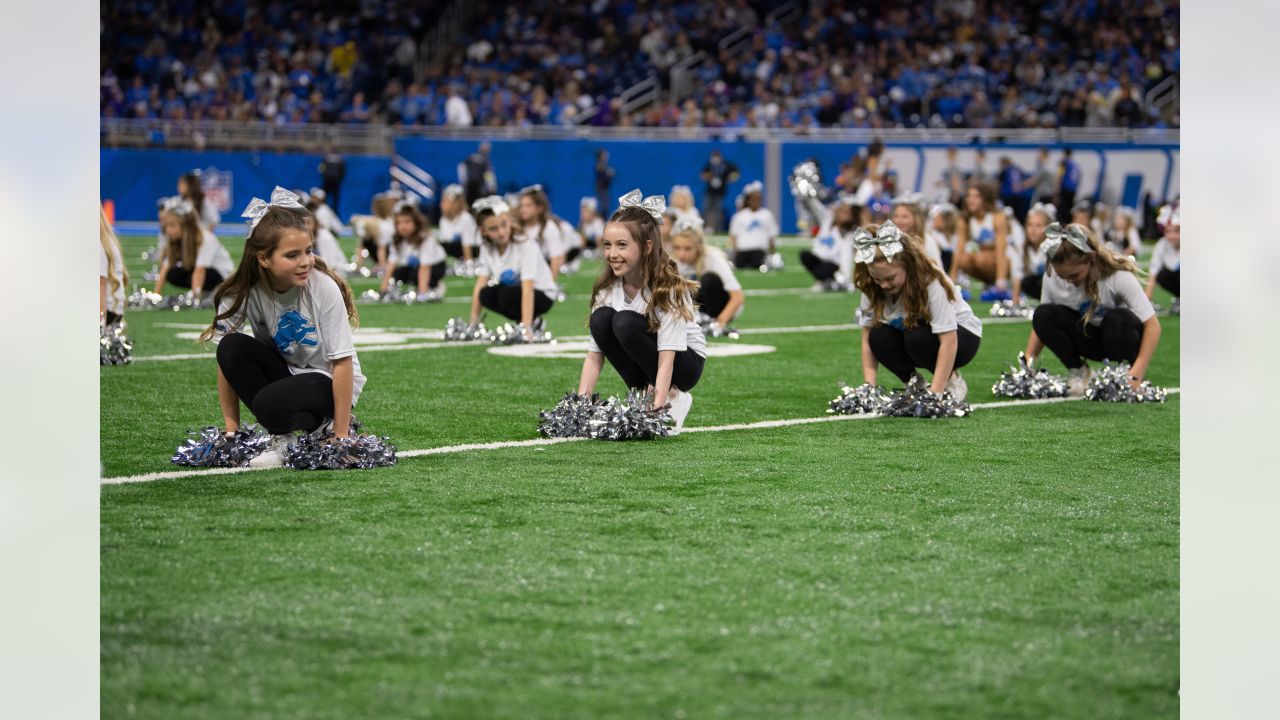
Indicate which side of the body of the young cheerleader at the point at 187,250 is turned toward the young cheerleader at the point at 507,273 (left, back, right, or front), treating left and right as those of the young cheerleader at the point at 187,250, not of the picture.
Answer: left

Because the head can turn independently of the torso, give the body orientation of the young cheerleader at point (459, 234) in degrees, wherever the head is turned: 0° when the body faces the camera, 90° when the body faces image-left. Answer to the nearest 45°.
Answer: approximately 45°

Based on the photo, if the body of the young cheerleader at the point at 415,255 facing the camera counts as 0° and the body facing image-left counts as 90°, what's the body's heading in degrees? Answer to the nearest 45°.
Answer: approximately 45°

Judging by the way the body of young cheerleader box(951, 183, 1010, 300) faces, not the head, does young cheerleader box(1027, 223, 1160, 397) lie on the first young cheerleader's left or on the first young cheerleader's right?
on the first young cheerleader's left

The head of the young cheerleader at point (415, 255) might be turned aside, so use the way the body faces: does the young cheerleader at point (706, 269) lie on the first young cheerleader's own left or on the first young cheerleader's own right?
on the first young cheerleader's own left

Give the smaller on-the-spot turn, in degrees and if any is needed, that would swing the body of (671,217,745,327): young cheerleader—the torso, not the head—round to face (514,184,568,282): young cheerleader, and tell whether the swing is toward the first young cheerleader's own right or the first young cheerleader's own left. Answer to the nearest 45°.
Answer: approximately 135° to the first young cheerleader's own right

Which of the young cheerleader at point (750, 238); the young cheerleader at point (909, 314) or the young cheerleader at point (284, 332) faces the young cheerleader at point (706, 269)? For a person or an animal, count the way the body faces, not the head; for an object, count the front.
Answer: the young cheerleader at point (750, 238)

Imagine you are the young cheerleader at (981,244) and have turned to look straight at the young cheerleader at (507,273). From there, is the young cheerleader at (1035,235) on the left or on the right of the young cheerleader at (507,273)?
left
